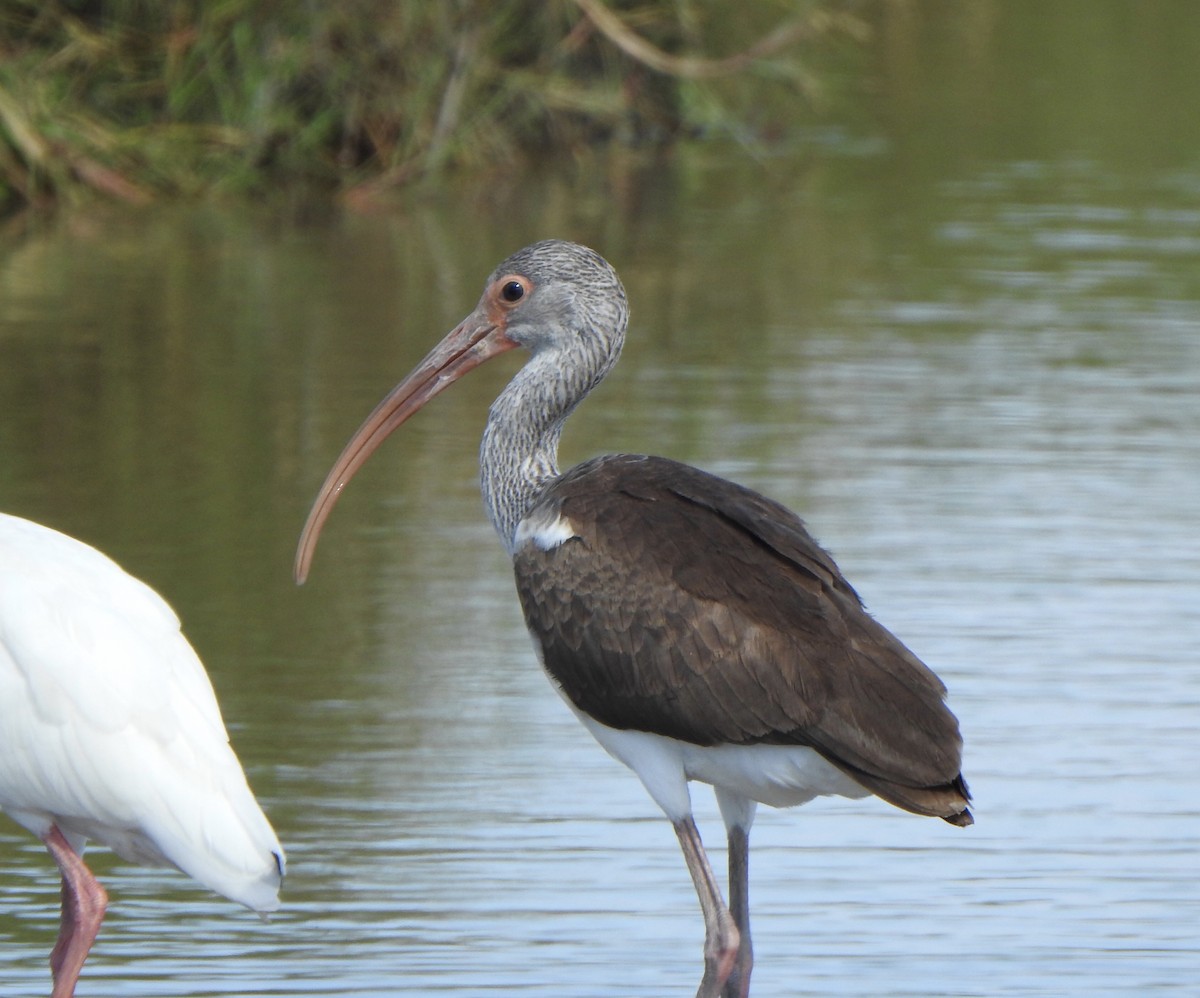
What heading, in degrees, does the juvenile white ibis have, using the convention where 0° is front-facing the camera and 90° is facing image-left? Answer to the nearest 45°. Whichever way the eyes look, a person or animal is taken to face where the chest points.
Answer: approximately 90°

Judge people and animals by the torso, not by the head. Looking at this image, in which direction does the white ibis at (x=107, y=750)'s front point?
to the viewer's left

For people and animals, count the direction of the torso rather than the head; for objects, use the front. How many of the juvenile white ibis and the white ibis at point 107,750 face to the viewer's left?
2

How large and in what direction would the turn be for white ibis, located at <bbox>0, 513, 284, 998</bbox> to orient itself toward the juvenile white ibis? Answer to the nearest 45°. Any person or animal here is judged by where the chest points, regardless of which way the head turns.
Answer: approximately 180°

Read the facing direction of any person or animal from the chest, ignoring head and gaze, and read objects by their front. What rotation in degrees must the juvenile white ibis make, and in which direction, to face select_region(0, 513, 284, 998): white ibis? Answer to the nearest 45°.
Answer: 0° — it already faces it
